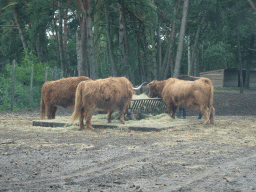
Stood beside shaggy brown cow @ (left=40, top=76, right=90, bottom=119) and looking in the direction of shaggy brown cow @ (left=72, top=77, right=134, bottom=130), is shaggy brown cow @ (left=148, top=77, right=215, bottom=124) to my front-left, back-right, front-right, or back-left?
front-left

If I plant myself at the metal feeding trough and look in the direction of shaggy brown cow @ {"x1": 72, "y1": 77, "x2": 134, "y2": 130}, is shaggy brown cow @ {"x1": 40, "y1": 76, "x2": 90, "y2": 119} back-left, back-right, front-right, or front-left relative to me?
front-right

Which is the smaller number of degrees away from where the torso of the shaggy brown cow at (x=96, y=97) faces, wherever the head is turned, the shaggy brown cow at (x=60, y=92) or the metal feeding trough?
the metal feeding trough

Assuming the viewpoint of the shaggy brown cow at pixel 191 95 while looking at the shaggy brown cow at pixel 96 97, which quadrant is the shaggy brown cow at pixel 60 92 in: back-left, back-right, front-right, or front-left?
front-right

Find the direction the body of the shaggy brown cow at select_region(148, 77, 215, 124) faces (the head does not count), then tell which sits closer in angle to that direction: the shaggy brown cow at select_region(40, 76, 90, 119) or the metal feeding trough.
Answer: the metal feeding trough

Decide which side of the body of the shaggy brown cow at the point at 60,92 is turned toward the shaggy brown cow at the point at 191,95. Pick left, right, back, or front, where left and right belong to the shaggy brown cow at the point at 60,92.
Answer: front

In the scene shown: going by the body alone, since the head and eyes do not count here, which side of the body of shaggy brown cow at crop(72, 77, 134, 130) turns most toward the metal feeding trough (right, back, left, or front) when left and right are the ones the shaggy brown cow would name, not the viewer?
front

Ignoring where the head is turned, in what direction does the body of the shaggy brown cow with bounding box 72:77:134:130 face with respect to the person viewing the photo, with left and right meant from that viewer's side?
facing away from the viewer and to the right of the viewer

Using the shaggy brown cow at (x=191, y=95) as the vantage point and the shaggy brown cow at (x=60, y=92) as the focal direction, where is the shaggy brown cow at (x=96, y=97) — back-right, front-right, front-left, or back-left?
front-left

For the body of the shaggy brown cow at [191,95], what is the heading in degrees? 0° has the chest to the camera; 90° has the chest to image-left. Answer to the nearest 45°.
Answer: approximately 135°

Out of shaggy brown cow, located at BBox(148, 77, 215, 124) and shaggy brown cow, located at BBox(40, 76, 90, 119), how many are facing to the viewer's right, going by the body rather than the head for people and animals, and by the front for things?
1

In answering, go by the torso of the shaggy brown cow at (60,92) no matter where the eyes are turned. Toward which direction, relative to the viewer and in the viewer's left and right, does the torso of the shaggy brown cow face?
facing to the right of the viewer
